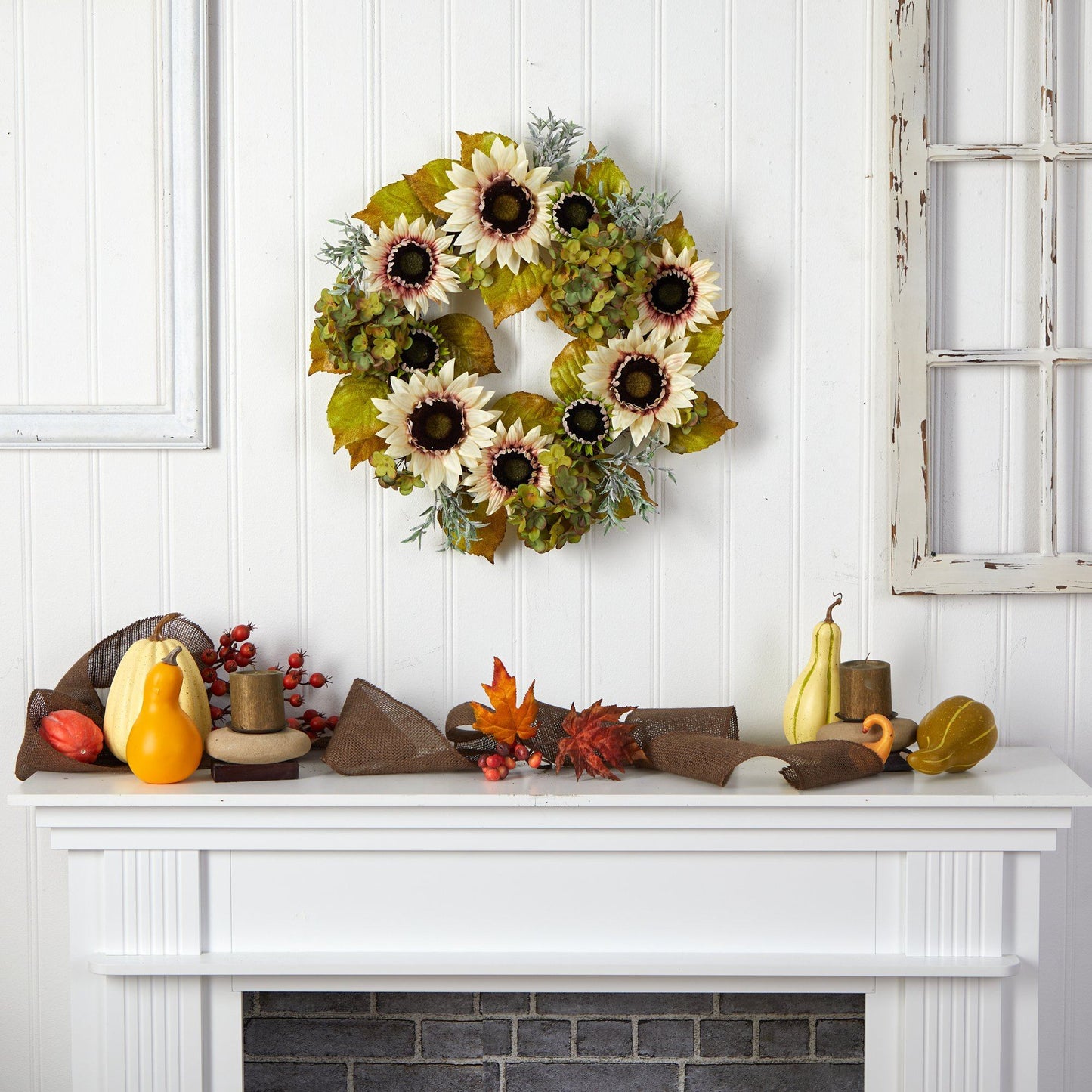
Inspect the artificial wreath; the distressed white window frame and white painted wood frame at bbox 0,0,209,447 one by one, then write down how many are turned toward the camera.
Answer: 3

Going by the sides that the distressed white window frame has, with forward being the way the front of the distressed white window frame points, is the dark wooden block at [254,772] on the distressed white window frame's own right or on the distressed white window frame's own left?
on the distressed white window frame's own right

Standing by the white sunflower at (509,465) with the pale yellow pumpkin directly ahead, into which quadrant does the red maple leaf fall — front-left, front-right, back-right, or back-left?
back-left
